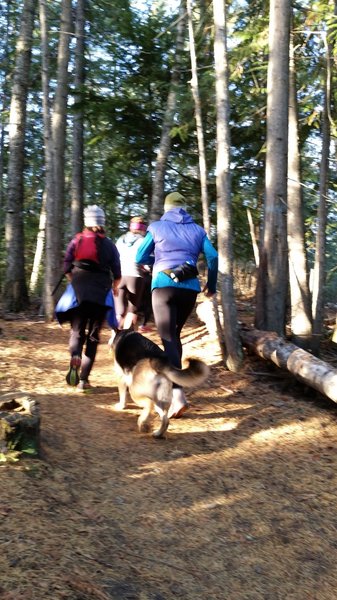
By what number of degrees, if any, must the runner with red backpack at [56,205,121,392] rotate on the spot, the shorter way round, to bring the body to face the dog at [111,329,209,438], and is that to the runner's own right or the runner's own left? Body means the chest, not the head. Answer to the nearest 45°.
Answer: approximately 135° to the runner's own right

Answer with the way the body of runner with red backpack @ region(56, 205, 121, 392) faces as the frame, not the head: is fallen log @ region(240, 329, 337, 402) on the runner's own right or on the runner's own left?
on the runner's own right

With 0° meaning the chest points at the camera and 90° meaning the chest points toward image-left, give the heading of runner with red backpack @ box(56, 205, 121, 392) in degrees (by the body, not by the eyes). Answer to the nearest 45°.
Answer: approximately 180°

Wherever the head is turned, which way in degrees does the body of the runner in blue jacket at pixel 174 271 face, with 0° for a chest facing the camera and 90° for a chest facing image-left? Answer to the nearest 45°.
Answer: approximately 180°

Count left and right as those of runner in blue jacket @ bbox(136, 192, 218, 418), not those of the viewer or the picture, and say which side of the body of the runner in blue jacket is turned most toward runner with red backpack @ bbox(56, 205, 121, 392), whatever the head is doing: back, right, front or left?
left

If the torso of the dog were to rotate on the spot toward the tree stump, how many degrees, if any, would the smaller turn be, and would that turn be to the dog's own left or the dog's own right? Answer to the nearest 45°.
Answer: approximately 90° to the dog's own left

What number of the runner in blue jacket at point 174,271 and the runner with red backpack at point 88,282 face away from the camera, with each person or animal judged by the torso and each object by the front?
2

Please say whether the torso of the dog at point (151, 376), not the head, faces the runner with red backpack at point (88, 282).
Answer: yes

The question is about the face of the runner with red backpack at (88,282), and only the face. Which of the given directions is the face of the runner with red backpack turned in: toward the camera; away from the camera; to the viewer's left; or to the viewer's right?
away from the camera

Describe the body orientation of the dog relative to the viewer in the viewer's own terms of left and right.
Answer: facing away from the viewer and to the left of the viewer
